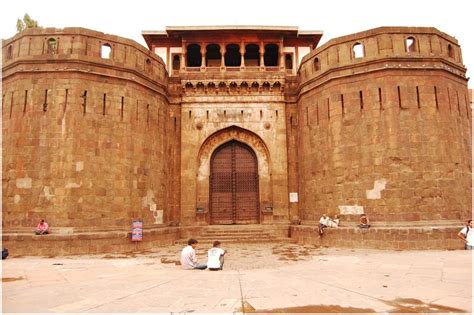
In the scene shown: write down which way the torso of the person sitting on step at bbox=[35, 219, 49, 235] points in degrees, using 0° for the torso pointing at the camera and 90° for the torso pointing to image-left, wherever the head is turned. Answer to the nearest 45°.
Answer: approximately 0°

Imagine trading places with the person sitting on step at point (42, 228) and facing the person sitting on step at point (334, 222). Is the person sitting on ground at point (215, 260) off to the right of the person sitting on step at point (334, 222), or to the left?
right

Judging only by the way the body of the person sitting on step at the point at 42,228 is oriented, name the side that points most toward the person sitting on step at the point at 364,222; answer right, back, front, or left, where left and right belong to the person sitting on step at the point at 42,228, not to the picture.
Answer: left

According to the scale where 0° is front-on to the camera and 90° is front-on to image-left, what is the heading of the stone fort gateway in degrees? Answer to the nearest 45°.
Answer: approximately 0°

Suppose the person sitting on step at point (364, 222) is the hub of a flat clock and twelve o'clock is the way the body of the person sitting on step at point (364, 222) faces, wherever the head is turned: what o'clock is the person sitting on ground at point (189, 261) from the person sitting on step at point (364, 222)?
the person sitting on ground at point (189, 261) is roughly at 1 o'clock from the person sitting on step at point (364, 222).

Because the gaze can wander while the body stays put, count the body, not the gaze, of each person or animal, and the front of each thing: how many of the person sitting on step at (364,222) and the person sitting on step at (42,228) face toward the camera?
2
